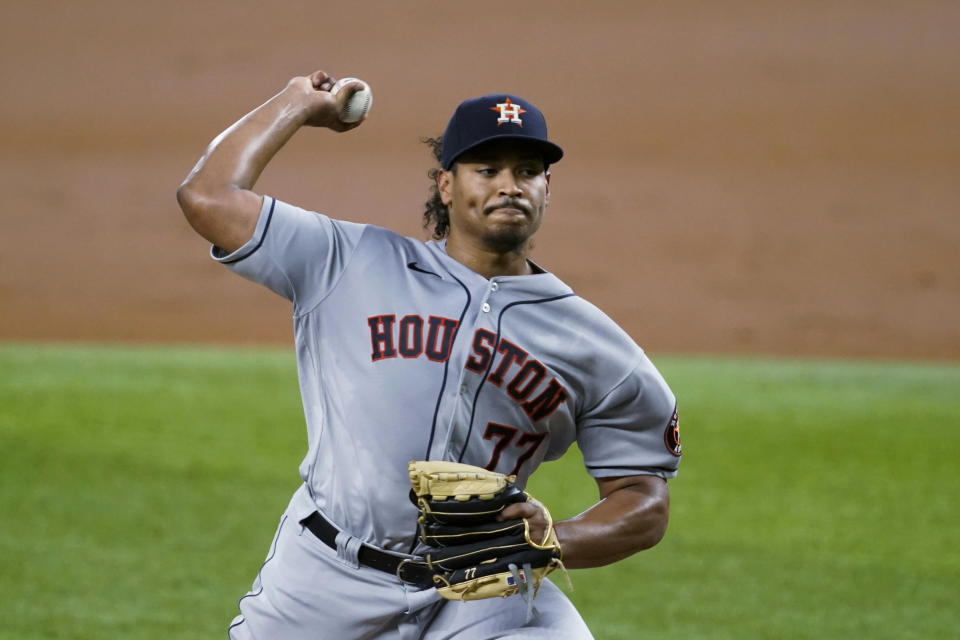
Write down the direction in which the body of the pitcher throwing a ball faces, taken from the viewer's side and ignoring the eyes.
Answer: toward the camera
